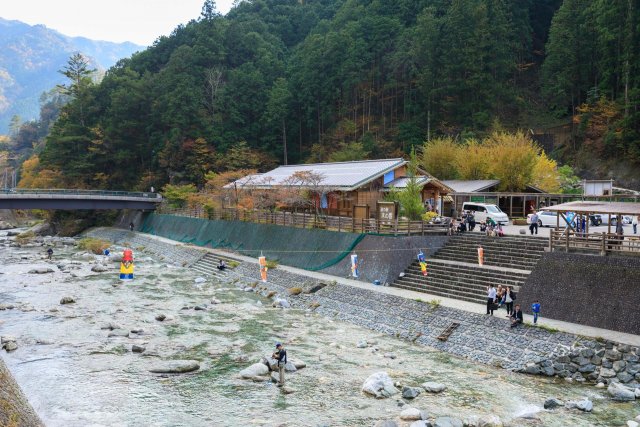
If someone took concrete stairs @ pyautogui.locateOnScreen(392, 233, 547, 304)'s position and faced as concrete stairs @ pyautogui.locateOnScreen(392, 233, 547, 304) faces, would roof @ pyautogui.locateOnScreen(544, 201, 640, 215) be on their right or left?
on their left

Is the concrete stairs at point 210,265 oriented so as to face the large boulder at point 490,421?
no

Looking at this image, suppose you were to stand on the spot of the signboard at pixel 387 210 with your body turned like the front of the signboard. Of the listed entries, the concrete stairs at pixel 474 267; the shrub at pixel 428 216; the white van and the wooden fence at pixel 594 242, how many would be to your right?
0

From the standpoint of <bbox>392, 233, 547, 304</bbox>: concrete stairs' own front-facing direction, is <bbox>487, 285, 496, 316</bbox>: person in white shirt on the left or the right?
on its left

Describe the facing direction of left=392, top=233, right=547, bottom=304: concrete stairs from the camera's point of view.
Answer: facing the viewer and to the left of the viewer

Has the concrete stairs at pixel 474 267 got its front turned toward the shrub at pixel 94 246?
no

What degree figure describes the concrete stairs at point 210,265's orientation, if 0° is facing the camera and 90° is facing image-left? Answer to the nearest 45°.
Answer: approximately 45°

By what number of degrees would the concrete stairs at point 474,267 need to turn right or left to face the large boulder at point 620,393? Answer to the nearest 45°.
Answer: approximately 45° to its left

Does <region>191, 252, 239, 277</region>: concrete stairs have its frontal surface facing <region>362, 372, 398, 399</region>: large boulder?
no

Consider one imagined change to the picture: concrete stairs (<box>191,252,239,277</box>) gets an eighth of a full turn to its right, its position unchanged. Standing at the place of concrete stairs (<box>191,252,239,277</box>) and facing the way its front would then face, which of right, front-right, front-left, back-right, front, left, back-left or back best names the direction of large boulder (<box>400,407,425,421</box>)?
left

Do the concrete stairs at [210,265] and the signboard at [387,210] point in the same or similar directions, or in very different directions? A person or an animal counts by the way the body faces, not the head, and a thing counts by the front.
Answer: same or similar directions

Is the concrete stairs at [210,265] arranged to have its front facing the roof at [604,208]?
no

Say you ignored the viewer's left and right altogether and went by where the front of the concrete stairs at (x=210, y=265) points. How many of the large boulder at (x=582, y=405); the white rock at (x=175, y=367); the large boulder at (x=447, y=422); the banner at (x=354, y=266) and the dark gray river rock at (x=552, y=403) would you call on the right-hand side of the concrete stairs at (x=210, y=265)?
0

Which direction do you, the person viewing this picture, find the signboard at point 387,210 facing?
facing the viewer

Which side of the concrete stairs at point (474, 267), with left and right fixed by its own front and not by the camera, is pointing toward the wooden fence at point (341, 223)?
right

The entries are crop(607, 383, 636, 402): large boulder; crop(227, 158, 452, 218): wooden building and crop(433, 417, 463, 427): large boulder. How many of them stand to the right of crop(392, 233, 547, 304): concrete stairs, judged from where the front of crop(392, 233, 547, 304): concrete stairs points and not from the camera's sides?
1
